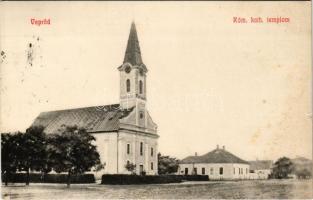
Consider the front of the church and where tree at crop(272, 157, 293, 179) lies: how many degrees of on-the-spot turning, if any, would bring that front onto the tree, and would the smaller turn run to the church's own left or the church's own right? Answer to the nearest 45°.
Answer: approximately 90° to the church's own left
